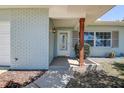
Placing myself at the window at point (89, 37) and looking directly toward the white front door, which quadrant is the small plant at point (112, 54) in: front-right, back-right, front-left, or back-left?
back-left

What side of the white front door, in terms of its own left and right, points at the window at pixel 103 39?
left

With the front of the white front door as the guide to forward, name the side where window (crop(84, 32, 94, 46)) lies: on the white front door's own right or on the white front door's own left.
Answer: on the white front door's own left

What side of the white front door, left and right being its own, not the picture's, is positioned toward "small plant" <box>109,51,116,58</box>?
left

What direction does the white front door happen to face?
toward the camera
